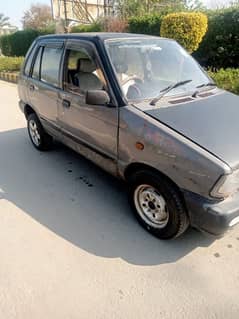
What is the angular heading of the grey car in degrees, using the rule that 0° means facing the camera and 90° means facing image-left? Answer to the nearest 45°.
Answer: approximately 315°

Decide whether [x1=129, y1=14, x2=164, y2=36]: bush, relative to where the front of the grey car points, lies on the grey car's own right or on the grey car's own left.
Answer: on the grey car's own left

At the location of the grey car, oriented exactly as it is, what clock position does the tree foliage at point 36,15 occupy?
The tree foliage is roughly at 7 o'clock from the grey car.

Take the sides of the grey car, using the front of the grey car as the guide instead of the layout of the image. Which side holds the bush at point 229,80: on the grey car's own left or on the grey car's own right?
on the grey car's own left

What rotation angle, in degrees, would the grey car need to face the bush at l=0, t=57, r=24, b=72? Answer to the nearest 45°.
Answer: approximately 180°

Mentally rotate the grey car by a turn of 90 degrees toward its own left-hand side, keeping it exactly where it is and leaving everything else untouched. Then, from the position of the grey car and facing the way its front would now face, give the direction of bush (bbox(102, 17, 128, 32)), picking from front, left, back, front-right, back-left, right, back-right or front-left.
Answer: front-left

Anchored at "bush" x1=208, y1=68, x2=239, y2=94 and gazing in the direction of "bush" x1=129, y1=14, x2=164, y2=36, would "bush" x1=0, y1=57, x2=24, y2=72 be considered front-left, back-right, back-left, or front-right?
front-left

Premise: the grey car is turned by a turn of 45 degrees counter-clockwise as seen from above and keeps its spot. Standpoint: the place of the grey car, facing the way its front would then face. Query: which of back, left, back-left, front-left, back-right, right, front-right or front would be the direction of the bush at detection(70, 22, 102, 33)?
left

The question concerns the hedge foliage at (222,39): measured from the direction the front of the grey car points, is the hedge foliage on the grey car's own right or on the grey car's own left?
on the grey car's own left
